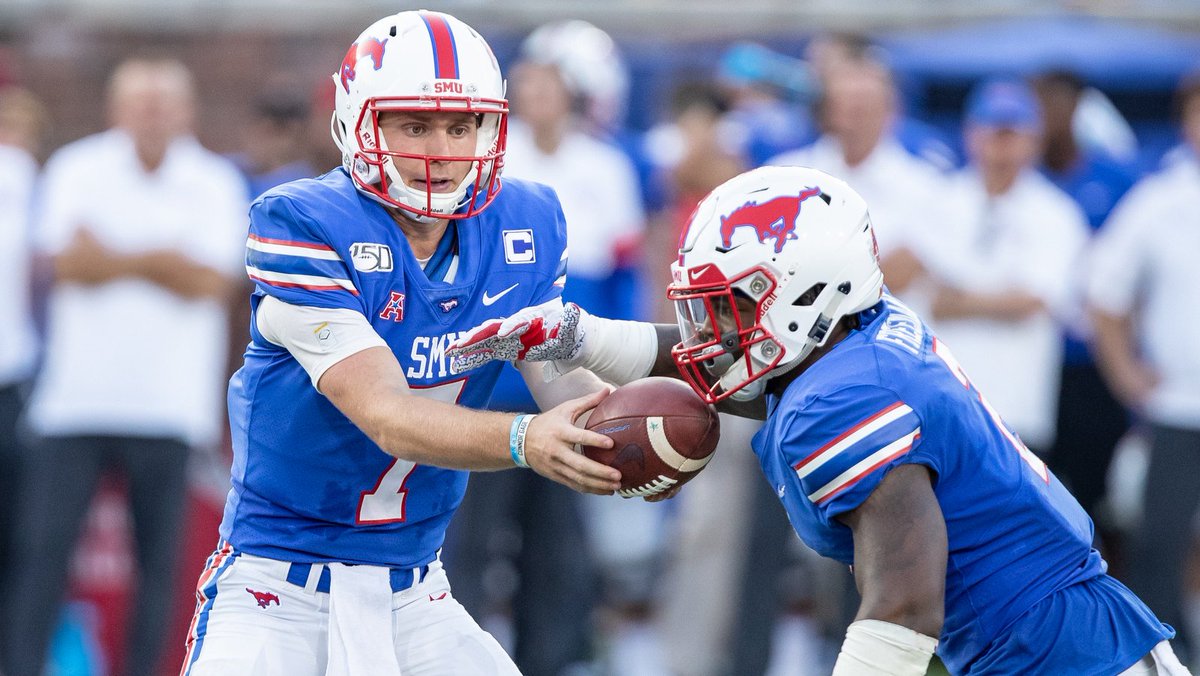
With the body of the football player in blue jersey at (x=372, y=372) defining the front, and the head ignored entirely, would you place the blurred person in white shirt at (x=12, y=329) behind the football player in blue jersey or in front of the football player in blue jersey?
behind

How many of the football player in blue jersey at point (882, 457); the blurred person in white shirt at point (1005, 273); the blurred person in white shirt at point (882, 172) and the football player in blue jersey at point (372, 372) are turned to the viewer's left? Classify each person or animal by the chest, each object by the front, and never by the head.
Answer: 1

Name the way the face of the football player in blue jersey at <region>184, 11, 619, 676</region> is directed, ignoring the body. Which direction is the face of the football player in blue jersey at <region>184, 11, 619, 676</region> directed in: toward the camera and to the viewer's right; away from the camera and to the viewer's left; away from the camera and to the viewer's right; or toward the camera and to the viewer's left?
toward the camera and to the viewer's right

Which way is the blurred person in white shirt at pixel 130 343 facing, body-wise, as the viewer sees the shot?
toward the camera

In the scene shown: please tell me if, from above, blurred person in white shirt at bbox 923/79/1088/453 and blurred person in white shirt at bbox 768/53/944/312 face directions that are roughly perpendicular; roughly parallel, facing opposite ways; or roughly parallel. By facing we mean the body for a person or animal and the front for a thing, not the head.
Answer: roughly parallel

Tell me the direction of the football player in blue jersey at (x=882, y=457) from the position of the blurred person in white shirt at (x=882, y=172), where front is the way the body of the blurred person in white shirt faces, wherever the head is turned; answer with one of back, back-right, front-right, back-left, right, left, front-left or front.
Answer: front

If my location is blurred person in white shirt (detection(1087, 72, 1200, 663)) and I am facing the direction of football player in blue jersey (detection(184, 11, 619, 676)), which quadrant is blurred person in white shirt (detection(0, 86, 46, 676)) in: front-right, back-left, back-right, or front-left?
front-right

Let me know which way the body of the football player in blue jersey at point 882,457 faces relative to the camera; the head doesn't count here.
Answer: to the viewer's left

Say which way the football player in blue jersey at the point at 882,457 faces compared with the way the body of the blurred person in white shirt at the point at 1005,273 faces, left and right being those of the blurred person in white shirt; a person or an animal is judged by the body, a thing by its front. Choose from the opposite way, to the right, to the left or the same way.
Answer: to the right

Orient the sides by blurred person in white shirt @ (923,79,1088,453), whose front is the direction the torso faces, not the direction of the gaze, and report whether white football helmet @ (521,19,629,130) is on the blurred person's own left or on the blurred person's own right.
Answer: on the blurred person's own right

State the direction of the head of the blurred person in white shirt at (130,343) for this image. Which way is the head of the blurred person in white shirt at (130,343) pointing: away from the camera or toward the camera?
toward the camera

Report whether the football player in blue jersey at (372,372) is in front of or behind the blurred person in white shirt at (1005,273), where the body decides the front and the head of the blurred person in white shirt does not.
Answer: in front

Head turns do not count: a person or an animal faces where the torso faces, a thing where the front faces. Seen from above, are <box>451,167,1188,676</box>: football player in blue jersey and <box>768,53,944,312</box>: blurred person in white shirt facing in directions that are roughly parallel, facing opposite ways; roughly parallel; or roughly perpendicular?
roughly perpendicular

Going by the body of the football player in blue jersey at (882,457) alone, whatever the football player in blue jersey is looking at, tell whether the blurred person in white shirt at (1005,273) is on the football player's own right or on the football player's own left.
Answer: on the football player's own right

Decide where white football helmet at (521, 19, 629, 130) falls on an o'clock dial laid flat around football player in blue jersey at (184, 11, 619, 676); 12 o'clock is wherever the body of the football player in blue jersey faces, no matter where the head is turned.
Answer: The white football helmet is roughly at 8 o'clock from the football player in blue jersey.

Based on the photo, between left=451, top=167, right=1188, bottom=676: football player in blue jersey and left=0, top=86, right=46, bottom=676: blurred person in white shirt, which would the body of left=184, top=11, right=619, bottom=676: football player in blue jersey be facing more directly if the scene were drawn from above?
the football player in blue jersey

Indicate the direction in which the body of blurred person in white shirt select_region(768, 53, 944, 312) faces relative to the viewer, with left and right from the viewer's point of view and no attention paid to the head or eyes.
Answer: facing the viewer

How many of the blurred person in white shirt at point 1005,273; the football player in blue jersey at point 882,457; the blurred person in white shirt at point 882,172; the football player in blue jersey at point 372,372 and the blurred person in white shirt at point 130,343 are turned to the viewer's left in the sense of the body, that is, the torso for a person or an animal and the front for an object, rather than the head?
1
